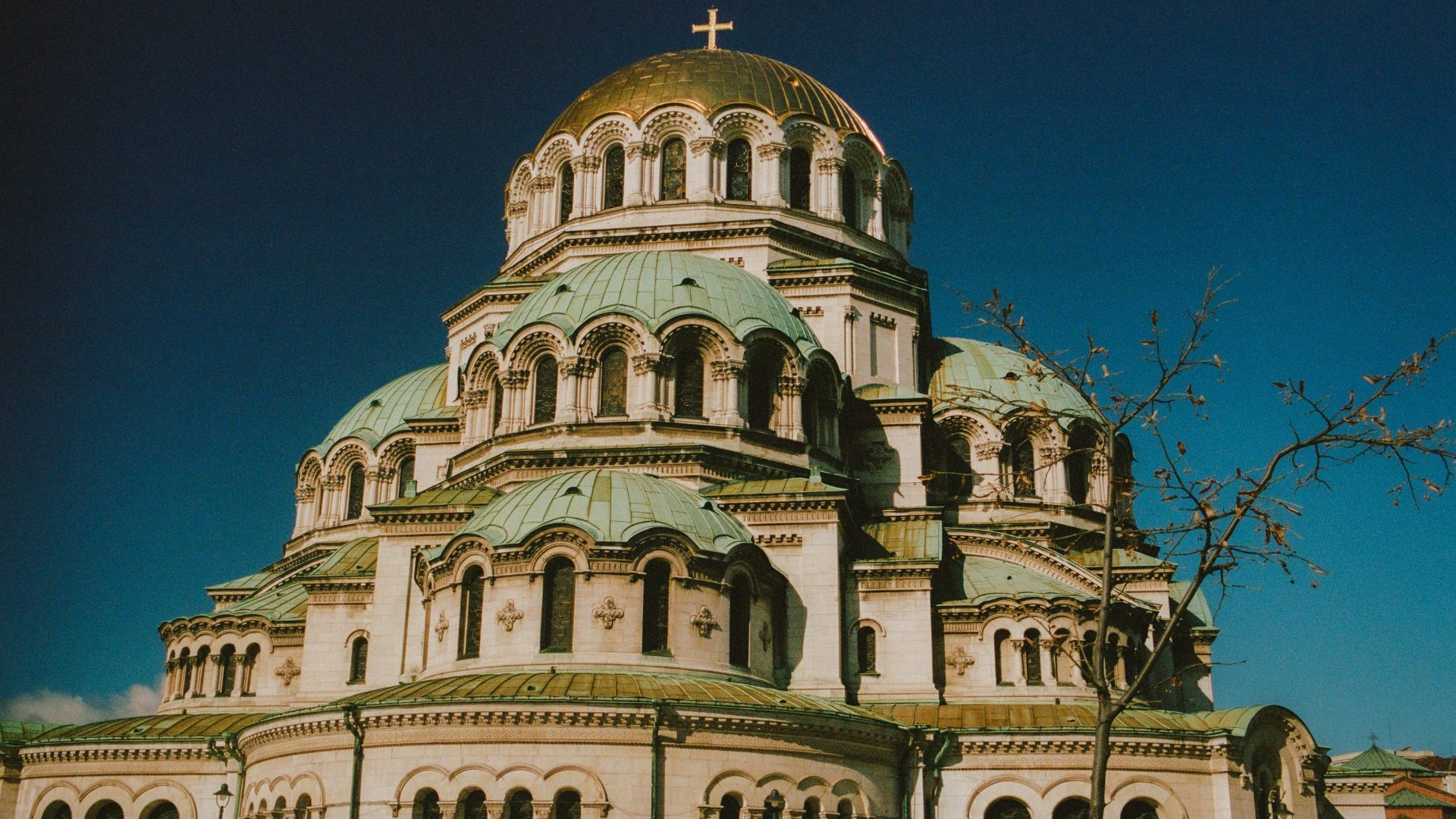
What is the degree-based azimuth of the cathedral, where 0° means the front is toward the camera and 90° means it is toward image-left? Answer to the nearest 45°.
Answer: approximately 180°
